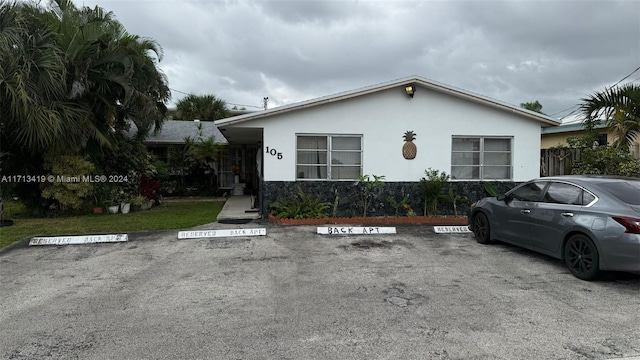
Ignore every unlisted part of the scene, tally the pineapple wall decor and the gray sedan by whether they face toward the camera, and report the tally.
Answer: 1

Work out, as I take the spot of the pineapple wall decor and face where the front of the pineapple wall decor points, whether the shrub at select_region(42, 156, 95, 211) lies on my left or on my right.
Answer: on my right

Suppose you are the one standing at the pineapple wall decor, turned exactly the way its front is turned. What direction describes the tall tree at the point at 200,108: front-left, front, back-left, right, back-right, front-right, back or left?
back-right

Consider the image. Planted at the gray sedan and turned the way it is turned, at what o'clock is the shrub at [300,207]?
The shrub is roughly at 11 o'clock from the gray sedan.

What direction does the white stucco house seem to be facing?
toward the camera

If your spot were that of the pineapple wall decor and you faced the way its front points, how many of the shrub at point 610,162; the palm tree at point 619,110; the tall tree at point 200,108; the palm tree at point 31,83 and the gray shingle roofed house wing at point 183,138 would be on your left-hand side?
2

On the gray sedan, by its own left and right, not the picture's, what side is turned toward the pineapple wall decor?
front

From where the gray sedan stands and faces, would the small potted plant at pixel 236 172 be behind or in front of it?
in front

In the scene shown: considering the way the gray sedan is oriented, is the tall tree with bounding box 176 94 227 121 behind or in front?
in front

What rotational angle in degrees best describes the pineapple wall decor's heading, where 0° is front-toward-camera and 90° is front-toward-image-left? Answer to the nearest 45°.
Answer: approximately 0°

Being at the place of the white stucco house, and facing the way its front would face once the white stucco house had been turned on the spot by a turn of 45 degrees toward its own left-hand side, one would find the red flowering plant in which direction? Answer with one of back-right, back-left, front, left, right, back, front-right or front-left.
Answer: back-right
